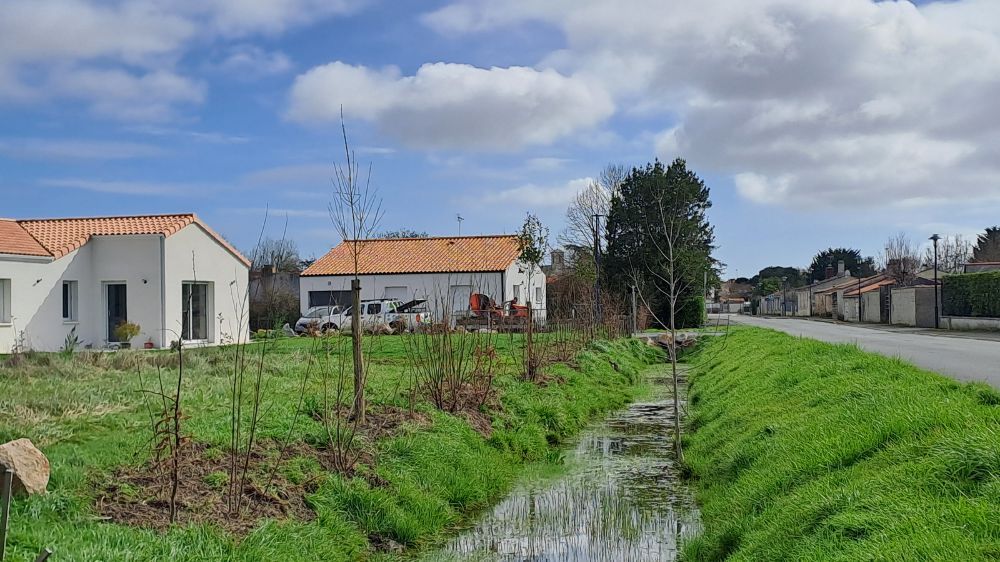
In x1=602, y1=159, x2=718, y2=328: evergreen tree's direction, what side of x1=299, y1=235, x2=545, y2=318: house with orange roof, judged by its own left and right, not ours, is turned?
left

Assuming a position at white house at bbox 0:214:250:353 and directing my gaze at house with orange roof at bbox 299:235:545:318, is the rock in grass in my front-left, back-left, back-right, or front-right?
back-right

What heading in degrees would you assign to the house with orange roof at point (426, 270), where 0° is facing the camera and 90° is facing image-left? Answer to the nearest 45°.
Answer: approximately 0°

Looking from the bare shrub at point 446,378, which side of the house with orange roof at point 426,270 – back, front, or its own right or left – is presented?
front

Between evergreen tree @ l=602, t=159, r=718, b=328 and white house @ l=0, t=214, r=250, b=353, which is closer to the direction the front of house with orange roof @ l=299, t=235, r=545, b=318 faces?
the white house

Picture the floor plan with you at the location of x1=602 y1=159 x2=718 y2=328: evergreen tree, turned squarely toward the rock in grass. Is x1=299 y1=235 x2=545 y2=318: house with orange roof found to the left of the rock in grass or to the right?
right

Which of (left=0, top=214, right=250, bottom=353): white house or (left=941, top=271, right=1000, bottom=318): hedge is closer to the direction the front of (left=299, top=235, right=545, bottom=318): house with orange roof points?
the white house

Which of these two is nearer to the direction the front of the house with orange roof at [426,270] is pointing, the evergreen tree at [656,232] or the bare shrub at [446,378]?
the bare shrub

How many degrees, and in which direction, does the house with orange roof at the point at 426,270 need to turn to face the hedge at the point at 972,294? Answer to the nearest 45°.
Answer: approximately 90° to its left

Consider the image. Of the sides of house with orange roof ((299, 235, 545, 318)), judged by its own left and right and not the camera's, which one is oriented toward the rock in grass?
front
